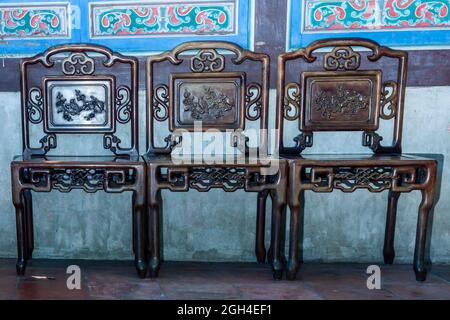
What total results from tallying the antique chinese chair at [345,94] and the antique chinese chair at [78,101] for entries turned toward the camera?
2

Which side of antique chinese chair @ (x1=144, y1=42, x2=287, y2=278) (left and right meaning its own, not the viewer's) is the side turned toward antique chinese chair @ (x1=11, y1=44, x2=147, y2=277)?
right

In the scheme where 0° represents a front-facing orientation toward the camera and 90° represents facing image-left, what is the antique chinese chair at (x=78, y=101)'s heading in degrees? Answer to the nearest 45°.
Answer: approximately 0°

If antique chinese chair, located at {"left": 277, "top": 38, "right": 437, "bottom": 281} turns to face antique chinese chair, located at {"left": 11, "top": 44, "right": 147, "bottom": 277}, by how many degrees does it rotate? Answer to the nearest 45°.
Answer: approximately 90° to its right

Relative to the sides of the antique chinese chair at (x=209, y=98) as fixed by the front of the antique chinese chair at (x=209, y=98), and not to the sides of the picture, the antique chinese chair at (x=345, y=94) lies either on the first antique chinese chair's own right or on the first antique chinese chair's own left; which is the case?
on the first antique chinese chair's own left

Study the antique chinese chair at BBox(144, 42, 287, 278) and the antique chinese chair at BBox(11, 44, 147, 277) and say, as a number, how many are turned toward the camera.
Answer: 2

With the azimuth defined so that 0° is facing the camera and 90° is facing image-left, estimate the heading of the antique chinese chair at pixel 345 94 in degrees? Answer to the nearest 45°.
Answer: approximately 0°

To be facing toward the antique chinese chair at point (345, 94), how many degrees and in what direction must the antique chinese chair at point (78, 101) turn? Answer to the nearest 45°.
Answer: approximately 90° to its left

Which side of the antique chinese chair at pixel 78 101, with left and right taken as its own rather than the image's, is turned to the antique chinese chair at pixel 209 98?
left

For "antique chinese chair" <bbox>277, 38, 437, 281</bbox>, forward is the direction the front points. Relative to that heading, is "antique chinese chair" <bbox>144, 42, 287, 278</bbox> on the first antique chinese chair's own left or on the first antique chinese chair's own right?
on the first antique chinese chair's own right
